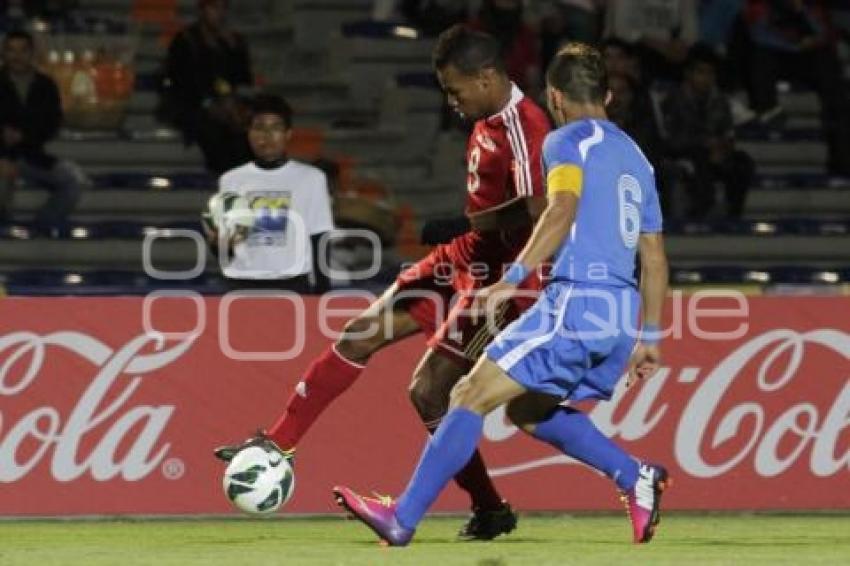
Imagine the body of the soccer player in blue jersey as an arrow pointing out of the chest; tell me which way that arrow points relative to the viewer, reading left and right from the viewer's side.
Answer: facing away from the viewer and to the left of the viewer

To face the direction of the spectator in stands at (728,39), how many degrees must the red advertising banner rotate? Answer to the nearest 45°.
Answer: approximately 135° to its left

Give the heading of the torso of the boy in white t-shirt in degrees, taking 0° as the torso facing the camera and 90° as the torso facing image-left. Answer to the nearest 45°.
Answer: approximately 0°

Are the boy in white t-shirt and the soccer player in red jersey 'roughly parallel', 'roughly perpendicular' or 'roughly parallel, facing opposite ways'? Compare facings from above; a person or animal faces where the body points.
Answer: roughly perpendicular

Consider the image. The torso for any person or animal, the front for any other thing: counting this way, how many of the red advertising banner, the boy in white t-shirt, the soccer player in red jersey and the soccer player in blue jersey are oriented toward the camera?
2
